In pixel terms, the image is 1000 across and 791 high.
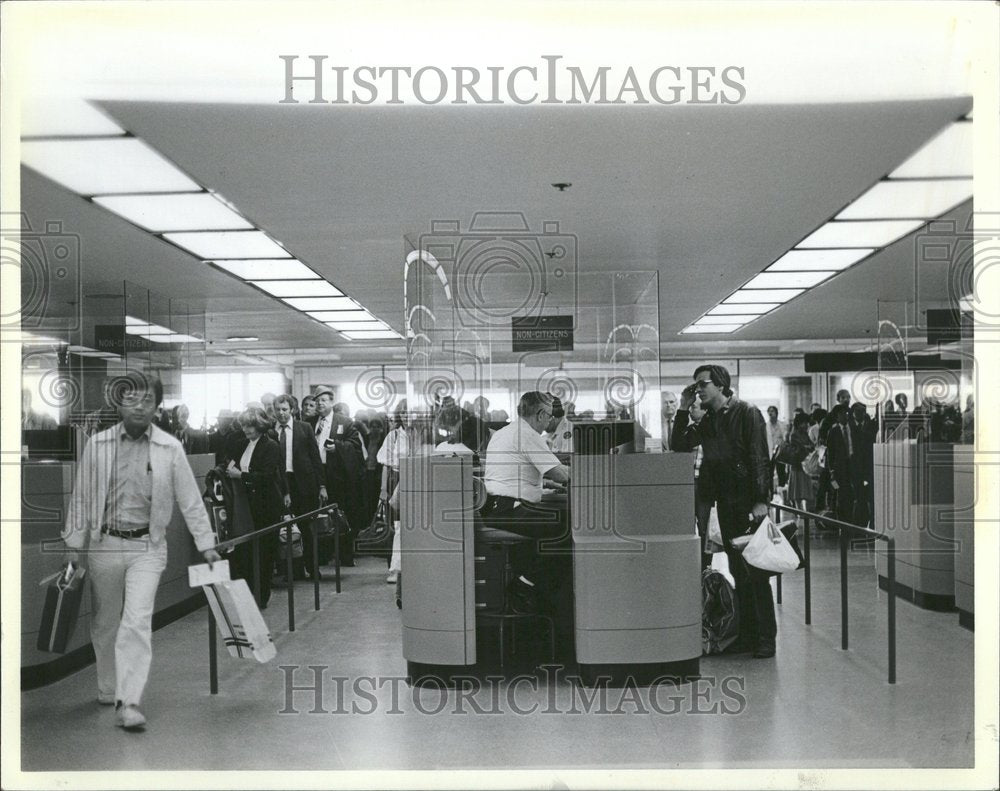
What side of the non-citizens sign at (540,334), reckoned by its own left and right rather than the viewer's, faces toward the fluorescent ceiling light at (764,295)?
left

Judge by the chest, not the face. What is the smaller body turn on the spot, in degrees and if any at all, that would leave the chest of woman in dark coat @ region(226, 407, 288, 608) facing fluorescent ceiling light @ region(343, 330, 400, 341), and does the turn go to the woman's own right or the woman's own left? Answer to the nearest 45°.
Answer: approximately 135° to the woman's own right

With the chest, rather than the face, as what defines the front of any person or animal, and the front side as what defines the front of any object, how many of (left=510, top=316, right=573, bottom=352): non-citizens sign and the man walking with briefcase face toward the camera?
2

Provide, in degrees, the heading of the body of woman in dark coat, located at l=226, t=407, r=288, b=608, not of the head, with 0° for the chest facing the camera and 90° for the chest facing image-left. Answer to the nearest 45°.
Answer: approximately 45°

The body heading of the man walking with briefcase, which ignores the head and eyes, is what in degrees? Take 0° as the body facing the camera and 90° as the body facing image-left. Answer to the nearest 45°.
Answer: approximately 0°
